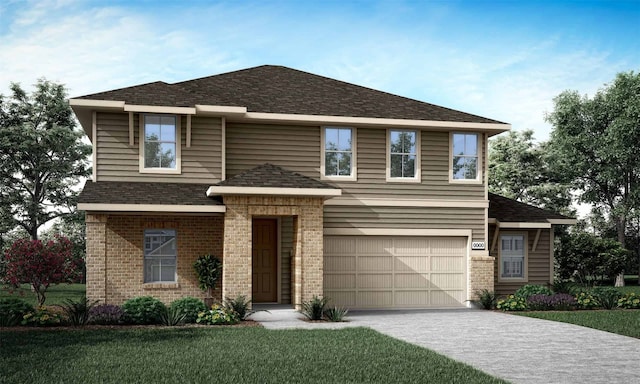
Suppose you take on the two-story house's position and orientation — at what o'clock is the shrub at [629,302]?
The shrub is roughly at 9 o'clock from the two-story house.

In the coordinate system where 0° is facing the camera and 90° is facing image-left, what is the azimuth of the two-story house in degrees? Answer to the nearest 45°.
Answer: approximately 0°

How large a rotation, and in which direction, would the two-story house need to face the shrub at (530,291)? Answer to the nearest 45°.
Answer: approximately 90° to its left

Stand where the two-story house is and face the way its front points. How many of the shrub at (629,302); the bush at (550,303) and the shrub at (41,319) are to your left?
2

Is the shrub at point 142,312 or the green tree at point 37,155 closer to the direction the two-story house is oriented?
the shrub

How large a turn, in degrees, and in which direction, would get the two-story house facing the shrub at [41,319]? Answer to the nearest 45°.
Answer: approximately 45° to its right

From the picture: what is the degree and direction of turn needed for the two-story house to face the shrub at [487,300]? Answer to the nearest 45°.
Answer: approximately 90° to its left

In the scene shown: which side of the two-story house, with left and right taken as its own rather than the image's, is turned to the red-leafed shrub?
right

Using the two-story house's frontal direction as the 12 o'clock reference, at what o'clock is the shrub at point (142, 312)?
The shrub is roughly at 1 o'clock from the two-story house.

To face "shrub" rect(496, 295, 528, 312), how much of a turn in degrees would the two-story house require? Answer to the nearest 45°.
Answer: approximately 90° to its left
